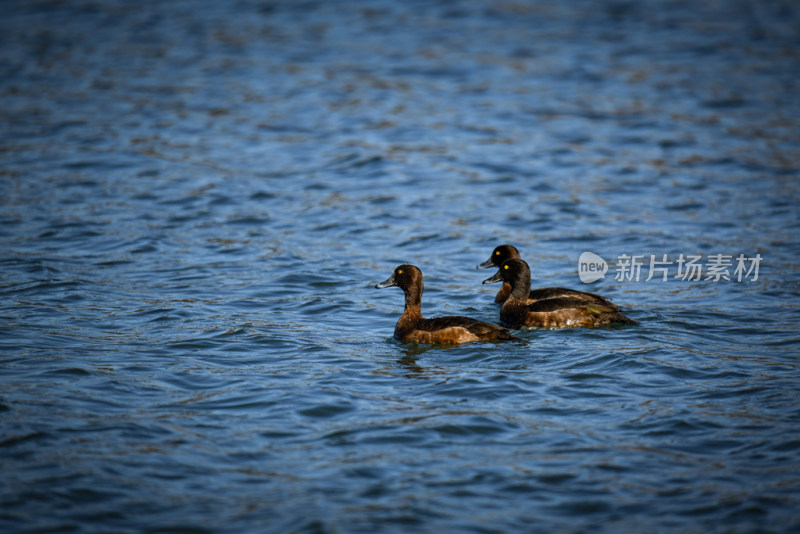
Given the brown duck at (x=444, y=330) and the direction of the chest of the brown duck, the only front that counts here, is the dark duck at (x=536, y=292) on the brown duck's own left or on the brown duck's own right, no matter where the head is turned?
on the brown duck's own right

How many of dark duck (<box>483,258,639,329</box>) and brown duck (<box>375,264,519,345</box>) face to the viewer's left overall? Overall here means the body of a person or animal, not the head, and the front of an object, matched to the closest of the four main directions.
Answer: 2

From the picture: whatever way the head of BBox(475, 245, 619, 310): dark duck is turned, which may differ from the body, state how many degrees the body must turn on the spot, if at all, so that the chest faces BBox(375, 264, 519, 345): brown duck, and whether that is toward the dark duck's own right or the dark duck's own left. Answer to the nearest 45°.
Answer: approximately 45° to the dark duck's own left

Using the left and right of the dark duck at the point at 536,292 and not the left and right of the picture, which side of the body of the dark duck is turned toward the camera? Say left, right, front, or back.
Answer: left

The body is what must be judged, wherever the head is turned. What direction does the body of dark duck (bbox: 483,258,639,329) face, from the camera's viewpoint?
to the viewer's left

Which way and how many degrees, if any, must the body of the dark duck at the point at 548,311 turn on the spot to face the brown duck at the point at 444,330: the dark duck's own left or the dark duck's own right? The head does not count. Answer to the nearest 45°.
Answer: approximately 45° to the dark duck's own left

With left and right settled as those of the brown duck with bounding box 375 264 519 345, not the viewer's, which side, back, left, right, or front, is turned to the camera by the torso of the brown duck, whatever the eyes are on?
left

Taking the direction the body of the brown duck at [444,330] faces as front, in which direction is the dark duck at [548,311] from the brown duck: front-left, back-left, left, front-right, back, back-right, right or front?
back-right
